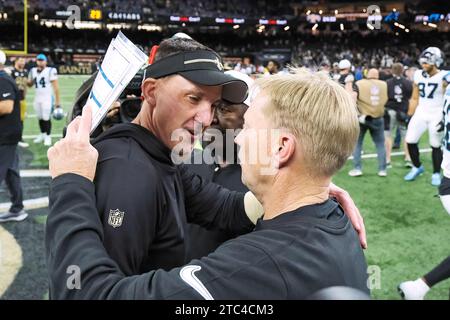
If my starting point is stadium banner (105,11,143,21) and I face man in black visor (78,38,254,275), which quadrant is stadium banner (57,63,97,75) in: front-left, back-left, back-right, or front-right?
front-right

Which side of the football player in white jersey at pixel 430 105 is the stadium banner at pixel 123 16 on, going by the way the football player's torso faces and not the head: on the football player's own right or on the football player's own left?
on the football player's own right

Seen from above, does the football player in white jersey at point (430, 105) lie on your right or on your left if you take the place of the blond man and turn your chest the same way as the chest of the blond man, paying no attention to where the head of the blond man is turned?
on your right

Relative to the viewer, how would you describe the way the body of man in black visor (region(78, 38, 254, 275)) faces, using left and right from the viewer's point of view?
facing the viewer and to the right of the viewer

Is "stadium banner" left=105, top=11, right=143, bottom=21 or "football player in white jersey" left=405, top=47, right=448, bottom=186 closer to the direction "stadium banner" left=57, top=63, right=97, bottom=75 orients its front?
the football player in white jersey

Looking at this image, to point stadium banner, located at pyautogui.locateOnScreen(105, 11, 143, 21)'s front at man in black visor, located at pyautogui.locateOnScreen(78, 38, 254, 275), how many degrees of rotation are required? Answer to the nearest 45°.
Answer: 0° — it already faces them

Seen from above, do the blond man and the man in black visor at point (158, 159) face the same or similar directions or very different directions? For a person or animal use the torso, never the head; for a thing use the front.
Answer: very different directions

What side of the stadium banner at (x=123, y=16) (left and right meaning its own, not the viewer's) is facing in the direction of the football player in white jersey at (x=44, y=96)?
front

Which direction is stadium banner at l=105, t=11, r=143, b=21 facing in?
toward the camera

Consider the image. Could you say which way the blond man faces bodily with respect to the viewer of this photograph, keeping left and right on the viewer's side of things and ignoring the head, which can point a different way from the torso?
facing away from the viewer and to the left of the viewer

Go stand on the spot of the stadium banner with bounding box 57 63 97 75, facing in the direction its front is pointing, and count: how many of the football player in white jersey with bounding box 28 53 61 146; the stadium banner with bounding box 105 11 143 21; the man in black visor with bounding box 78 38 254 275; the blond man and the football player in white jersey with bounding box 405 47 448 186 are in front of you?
4
